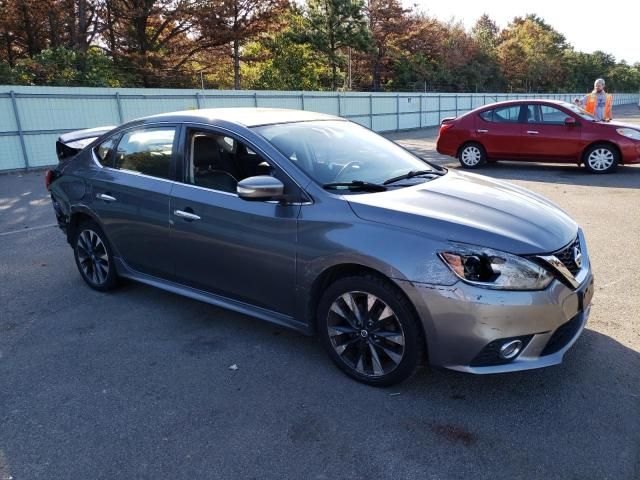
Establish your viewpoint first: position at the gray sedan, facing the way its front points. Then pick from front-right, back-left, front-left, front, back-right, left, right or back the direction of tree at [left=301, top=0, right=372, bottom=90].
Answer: back-left

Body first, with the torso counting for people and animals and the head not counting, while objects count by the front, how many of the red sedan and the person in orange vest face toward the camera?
1

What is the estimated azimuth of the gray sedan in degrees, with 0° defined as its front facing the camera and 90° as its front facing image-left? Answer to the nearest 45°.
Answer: approximately 315°

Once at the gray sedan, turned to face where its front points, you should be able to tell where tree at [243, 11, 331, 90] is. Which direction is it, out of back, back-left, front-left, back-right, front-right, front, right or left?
back-left

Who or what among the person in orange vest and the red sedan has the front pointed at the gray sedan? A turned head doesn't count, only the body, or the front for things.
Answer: the person in orange vest

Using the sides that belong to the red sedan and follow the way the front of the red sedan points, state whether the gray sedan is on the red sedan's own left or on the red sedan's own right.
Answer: on the red sedan's own right

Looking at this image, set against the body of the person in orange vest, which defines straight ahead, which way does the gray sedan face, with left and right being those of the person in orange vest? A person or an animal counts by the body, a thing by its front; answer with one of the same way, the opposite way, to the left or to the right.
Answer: to the left

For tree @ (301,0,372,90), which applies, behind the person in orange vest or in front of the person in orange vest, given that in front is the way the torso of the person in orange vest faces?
behind

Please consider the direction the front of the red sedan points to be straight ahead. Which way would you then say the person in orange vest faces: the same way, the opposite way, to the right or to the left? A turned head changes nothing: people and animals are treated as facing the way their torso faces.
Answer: to the right

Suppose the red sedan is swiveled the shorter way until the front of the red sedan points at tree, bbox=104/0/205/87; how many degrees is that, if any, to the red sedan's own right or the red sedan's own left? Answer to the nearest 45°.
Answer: approximately 135° to the red sedan's own left

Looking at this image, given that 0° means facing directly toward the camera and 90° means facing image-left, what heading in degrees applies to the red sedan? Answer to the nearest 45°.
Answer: approximately 270°
